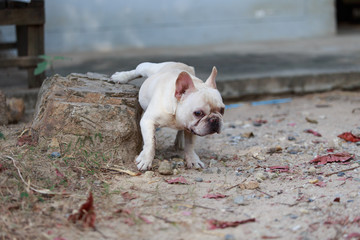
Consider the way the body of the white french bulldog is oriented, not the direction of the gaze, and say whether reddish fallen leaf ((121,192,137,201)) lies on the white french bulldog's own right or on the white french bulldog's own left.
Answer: on the white french bulldog's own right

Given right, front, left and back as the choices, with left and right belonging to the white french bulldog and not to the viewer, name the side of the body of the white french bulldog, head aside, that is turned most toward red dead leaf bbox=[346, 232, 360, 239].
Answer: front

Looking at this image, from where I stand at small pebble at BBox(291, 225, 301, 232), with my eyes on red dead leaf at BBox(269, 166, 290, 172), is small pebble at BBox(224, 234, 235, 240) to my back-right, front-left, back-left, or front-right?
back-left

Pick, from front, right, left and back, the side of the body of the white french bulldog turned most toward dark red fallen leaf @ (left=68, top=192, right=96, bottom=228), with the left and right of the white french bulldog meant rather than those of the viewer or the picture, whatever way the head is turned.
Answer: right

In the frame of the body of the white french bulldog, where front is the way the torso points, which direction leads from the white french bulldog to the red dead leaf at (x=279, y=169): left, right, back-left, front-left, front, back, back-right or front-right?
front-left

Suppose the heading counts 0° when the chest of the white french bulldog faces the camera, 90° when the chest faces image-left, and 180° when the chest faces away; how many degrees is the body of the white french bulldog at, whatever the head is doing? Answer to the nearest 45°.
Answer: approximately 315°

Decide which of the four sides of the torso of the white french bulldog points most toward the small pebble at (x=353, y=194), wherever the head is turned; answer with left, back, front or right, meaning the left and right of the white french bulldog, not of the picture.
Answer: front

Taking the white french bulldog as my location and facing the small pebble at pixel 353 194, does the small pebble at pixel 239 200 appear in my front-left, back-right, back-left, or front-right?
front-right

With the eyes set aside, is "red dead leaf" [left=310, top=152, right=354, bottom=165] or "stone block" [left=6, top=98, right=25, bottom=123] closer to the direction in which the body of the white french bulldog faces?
the red dead leaf

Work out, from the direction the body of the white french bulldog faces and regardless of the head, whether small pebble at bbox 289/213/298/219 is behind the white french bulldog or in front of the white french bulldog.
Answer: in front
